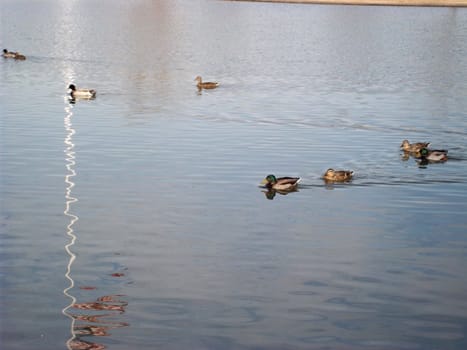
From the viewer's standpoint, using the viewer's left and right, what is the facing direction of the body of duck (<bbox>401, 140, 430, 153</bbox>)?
facing to the left of the viewer

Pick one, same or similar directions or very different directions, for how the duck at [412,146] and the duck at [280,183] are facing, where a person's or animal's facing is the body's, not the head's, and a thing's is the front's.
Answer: same or similar directions

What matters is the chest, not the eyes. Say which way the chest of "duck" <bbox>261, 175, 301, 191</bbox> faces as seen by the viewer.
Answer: to the viewer's left

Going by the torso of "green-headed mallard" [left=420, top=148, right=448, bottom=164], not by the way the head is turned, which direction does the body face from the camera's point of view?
to the viewer's left

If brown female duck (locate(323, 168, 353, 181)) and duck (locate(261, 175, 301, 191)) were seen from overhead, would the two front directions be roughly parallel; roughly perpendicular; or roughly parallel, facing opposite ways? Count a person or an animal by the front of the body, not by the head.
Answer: roughly parallel

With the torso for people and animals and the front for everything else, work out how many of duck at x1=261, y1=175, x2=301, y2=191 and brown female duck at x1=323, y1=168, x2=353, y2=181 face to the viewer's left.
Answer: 2

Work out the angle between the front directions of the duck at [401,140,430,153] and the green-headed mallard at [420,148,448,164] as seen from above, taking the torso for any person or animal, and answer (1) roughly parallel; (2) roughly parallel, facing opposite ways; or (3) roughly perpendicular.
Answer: roughly parallel

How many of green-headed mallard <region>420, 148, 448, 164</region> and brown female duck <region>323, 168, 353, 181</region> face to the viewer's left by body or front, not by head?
2

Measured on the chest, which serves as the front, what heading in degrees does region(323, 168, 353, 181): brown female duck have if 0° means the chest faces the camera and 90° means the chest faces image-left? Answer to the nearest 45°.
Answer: approximately 90°

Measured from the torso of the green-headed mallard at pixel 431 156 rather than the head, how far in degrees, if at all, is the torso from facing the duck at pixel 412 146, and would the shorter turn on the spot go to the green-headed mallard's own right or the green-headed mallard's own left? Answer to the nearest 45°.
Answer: approximately 45° to the green-headed mallard's own right

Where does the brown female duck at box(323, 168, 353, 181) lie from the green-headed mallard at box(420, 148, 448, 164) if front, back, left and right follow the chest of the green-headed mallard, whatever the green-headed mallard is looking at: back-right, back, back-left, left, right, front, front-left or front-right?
front-left

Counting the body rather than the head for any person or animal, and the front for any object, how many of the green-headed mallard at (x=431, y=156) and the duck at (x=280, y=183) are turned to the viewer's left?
2
